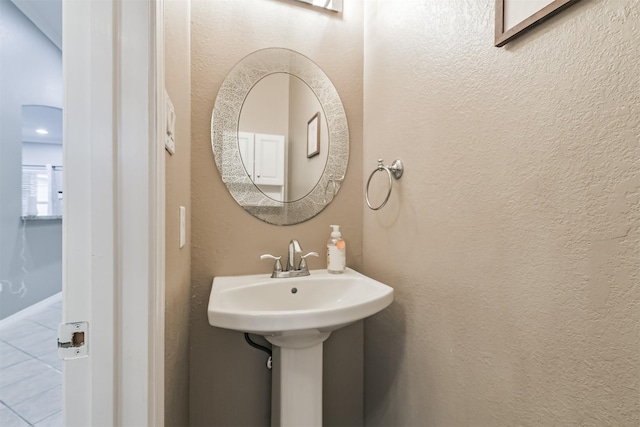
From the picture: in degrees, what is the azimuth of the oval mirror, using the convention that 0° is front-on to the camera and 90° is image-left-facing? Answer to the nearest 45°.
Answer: approximately 0°

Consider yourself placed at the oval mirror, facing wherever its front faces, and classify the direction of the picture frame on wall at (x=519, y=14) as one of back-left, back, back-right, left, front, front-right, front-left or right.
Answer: front-left
